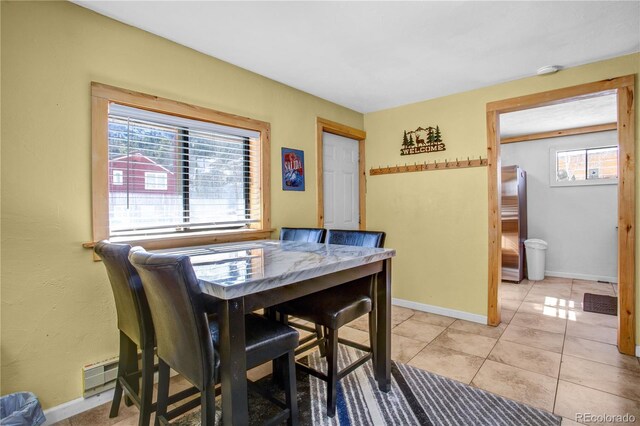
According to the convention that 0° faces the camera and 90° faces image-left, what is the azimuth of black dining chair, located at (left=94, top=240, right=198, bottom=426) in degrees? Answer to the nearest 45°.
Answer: approximately 225°

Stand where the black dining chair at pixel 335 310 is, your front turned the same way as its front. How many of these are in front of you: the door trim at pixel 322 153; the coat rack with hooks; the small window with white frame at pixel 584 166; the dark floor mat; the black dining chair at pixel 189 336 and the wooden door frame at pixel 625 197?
1

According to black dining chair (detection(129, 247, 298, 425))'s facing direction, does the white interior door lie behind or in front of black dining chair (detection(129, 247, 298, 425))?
in front

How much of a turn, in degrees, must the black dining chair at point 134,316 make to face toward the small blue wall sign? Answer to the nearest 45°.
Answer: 0° — it already faces it

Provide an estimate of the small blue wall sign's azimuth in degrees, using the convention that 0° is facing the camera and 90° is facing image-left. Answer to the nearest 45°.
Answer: approximately 315°

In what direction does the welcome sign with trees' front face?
toward the camera

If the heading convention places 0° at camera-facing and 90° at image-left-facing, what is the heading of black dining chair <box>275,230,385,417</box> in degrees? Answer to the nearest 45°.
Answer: approximately 45°

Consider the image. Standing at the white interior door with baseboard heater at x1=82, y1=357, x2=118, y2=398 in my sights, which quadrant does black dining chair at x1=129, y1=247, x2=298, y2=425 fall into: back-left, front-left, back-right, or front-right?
front-left

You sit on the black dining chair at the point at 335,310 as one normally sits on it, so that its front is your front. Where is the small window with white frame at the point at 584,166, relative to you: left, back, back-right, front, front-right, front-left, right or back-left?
back

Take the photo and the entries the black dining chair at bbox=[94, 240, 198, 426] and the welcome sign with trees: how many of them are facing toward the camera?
1

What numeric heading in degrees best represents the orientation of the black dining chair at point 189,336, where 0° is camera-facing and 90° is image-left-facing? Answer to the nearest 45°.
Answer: approximately 225°

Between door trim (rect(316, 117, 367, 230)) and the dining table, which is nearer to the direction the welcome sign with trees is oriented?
the dining table

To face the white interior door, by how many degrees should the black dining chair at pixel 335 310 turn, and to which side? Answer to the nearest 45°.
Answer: approximately 135° to its right

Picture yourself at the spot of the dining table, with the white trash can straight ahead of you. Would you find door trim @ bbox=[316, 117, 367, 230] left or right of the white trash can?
left

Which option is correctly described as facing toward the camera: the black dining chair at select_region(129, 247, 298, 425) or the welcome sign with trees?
the welcome sign with trees

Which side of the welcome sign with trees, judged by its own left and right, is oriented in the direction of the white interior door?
right

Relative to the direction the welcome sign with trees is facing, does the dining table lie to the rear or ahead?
ahead

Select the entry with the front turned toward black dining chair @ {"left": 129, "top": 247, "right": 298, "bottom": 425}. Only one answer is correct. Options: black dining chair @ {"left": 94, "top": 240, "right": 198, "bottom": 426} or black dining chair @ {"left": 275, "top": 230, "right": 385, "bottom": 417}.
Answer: black dining chair @ {"left": 275, "top": 230, "right": 385, "bottom": 417}

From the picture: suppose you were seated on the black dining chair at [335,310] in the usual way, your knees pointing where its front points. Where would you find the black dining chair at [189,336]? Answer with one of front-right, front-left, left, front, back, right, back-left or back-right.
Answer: front

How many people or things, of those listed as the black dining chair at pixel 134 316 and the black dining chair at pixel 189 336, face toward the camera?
0
